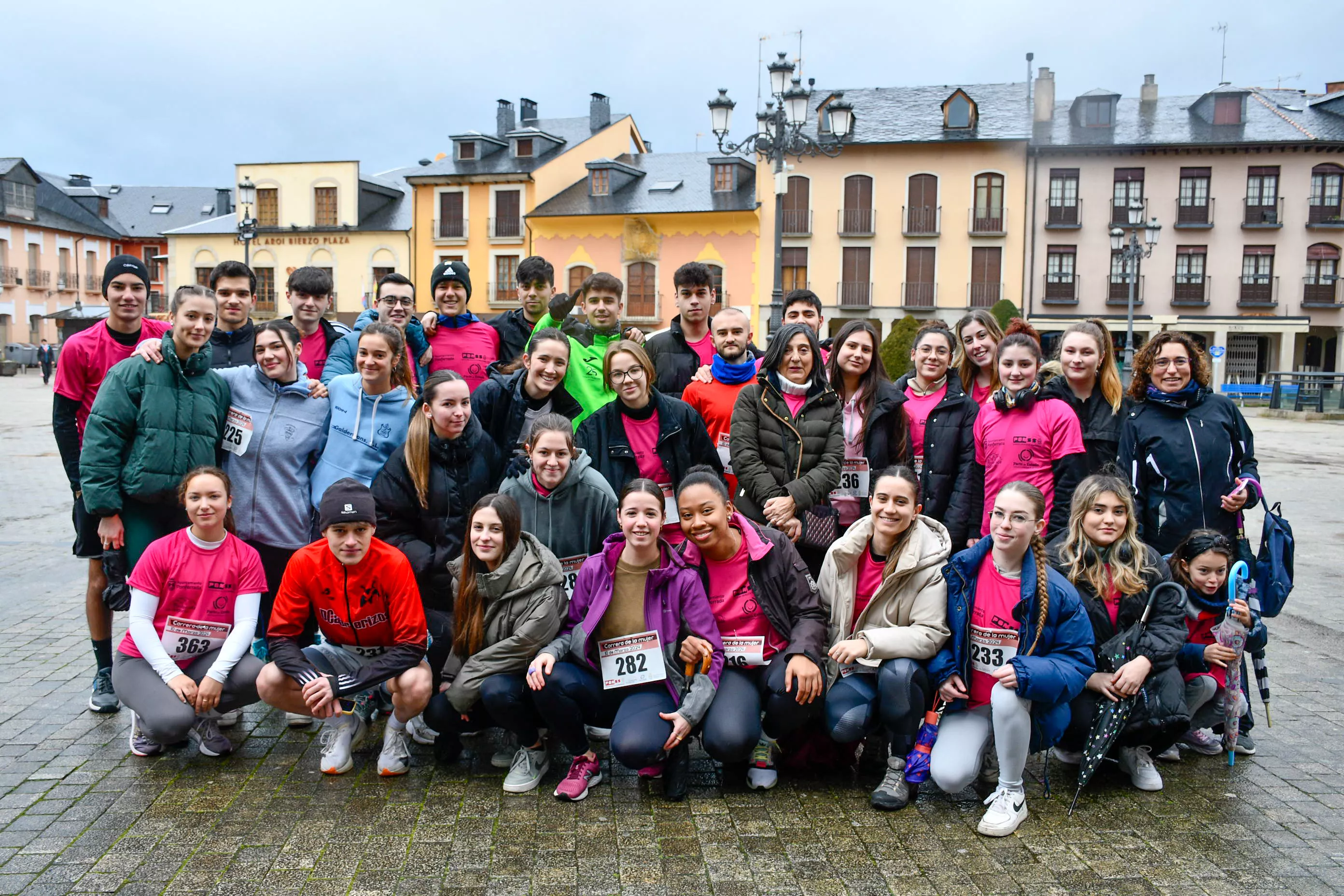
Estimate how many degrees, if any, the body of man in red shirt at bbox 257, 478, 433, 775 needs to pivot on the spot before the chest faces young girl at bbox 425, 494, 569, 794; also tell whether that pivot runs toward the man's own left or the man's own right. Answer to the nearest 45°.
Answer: approximately 90° to the man's own left

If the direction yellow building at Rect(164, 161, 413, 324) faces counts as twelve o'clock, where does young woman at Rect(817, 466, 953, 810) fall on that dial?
The young woman is roughly at 12 o'clock from the yellow building.

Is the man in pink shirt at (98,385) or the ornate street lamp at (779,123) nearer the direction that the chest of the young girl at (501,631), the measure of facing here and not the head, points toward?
the man in pink shirt

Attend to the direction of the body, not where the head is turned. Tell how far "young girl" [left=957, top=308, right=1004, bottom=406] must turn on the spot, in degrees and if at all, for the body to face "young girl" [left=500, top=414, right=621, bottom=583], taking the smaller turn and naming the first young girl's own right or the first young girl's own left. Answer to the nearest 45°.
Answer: approximately 45° to the first young girl's own right

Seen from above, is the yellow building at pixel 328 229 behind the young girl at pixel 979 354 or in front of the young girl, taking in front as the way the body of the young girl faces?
behind

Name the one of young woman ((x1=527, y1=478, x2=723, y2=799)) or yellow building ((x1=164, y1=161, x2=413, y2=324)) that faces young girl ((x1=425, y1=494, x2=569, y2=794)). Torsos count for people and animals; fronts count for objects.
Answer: the yellow building

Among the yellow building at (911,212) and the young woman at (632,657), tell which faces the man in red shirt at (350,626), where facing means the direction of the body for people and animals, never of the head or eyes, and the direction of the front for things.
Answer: the yellow building

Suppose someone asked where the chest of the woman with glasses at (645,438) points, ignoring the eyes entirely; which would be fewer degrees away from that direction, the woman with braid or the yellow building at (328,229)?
the woman with braid
